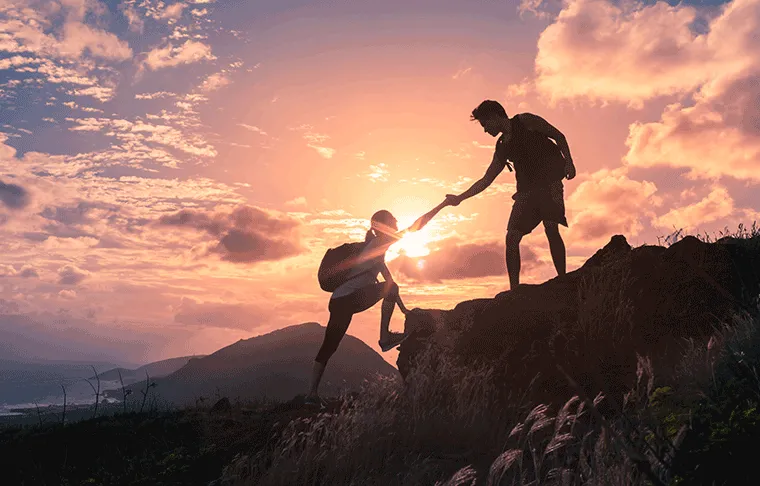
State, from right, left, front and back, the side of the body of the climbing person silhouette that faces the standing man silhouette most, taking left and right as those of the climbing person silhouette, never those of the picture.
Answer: front

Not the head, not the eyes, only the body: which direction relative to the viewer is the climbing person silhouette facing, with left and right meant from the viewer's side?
facing to the right of the viewer
